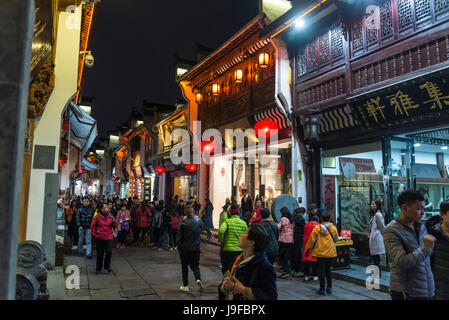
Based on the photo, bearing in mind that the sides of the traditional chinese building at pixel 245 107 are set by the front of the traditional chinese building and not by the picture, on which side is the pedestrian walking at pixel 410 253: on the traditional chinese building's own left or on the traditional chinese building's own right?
on the traditional chinese building's own left

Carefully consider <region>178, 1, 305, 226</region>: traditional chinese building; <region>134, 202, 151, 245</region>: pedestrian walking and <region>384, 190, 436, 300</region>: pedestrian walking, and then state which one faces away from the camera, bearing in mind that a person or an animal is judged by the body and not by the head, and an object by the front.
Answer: <region>134, 202, 151, 245</region>: pedestrian walking

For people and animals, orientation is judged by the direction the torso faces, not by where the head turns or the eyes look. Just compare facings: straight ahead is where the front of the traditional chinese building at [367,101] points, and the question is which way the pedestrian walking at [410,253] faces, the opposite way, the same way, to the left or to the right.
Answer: to the left

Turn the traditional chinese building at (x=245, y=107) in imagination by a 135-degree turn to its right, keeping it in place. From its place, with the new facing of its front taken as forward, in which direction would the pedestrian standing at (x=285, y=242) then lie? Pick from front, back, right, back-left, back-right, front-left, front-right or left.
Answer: back

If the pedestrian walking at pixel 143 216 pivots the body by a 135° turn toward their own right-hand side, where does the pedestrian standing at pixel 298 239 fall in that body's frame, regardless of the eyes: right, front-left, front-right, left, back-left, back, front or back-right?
front

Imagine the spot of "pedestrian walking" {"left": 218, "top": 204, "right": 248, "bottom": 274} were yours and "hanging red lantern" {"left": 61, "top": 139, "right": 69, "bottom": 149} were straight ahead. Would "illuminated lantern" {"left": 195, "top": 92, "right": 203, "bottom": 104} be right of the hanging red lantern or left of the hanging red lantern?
right

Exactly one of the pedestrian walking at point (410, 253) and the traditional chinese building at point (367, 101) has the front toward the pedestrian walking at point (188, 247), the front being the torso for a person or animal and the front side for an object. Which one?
the traditional chinese building

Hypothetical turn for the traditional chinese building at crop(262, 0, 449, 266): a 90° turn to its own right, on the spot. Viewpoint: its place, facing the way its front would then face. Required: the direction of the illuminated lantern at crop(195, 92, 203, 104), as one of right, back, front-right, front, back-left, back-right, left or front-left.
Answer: front

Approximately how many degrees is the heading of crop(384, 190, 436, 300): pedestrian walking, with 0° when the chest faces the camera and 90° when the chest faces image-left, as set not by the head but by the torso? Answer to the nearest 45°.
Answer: approximately 315°

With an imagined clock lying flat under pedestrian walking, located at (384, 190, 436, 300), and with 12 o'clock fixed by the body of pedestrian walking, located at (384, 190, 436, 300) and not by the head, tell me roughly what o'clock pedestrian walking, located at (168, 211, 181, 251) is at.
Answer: pedestrian walking, located at (168, 211, 181, 251) is roughly at 6 o'clock from pedestrian walking, located at (384, 190, 436, 300).
